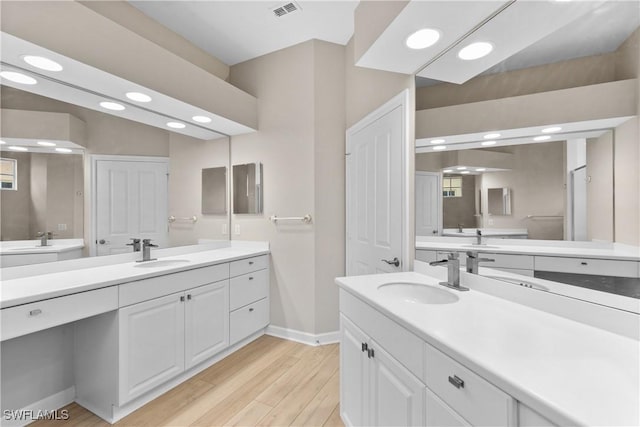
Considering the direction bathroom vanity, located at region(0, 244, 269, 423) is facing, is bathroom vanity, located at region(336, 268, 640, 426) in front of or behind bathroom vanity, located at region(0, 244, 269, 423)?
in front

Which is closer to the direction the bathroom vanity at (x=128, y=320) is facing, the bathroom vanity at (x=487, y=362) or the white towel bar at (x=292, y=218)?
the bathroom vanity

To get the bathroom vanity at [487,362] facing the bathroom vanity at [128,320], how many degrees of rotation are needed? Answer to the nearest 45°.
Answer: approximately 45° to its right

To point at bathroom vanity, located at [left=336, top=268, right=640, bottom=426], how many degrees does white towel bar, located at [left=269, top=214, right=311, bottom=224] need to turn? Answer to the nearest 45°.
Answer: approximately 45° to its left

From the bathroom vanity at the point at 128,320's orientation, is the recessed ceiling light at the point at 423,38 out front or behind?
out front

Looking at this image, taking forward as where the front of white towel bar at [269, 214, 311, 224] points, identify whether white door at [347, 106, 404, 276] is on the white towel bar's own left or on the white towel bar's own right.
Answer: on the white towel bar's own left

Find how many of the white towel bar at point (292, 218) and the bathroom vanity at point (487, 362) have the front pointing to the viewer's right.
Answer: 0

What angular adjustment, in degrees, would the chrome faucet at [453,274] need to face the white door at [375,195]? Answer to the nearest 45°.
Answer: approximately 90° to its right

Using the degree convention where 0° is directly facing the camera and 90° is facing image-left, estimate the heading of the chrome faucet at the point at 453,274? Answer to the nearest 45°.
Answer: approximately 45°

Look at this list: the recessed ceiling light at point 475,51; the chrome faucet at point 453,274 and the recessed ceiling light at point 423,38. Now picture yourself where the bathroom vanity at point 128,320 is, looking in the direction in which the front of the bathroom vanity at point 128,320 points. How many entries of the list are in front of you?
3

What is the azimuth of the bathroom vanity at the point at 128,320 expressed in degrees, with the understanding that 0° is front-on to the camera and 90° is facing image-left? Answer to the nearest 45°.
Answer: approximately 315°

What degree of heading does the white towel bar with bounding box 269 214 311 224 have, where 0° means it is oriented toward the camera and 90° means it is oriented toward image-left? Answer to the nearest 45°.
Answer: approximately 45°

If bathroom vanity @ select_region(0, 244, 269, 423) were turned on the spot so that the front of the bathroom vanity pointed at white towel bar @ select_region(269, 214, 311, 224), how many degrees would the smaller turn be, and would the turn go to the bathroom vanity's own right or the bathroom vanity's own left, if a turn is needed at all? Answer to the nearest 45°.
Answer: approximately 45° to the bathroom vanity's own left
